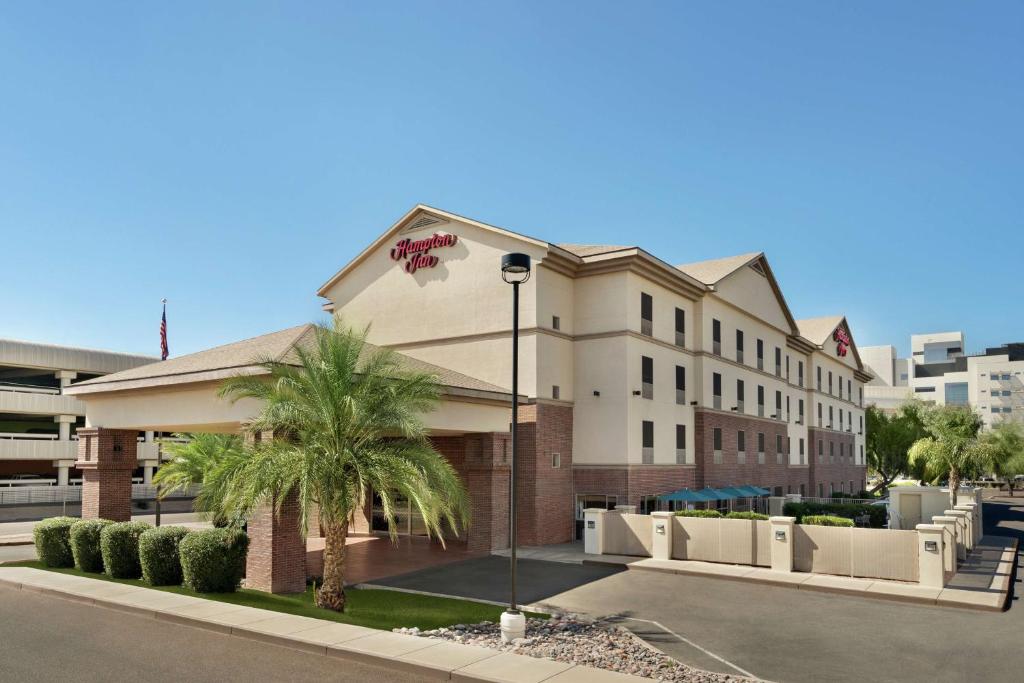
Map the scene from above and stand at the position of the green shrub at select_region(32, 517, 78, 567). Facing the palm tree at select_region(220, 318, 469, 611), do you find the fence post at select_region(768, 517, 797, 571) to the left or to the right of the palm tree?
left

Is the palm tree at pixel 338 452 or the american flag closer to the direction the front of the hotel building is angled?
the palm tree

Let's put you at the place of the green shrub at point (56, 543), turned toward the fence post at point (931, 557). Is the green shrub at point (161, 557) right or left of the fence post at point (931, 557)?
right

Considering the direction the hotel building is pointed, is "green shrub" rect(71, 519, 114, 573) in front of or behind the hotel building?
in front

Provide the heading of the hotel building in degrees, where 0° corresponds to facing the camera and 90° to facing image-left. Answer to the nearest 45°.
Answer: approximately 45°

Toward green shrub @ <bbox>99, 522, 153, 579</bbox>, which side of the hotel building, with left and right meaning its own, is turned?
front

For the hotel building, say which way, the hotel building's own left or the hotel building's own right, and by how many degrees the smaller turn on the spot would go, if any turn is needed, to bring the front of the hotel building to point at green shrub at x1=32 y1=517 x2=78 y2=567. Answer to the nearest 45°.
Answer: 0° — it already faces it

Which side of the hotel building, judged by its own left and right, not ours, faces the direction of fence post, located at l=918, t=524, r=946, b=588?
left

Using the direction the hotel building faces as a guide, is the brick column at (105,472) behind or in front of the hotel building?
in front

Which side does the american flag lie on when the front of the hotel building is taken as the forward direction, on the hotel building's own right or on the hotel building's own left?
on the hotel building's own right
